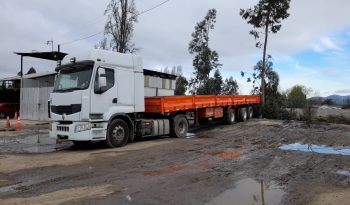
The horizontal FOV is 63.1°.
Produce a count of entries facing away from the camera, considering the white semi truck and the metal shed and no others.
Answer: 0

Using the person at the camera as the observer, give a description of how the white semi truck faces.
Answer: facing the viewer and to the left of the viewer

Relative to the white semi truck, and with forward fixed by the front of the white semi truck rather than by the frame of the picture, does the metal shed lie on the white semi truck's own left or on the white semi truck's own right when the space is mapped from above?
on the white semi truck's own right

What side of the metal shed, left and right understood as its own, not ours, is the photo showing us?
front
